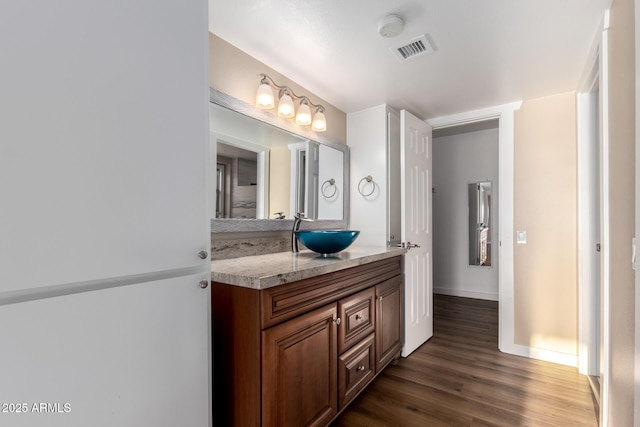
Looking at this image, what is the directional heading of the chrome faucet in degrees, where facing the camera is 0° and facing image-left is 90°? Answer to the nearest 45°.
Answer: approximately 270°

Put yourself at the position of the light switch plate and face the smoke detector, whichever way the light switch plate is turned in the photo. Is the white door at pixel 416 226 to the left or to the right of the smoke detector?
right

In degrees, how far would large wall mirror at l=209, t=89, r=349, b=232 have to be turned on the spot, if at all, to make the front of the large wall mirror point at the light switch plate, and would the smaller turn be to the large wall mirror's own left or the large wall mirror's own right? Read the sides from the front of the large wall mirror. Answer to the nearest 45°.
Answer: approximately 45° to the large wall mirror's own left

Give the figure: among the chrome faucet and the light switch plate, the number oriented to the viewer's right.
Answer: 1

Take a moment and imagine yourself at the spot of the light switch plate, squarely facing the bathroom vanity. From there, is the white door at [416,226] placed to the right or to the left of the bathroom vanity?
right

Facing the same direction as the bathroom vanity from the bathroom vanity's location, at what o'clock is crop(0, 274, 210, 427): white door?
The white door is roughly at 3 o'clock from the bathroom vanity.

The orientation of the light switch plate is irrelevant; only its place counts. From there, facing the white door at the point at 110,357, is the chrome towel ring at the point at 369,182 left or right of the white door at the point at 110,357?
right

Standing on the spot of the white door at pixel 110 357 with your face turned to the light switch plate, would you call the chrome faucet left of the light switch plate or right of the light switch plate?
left
